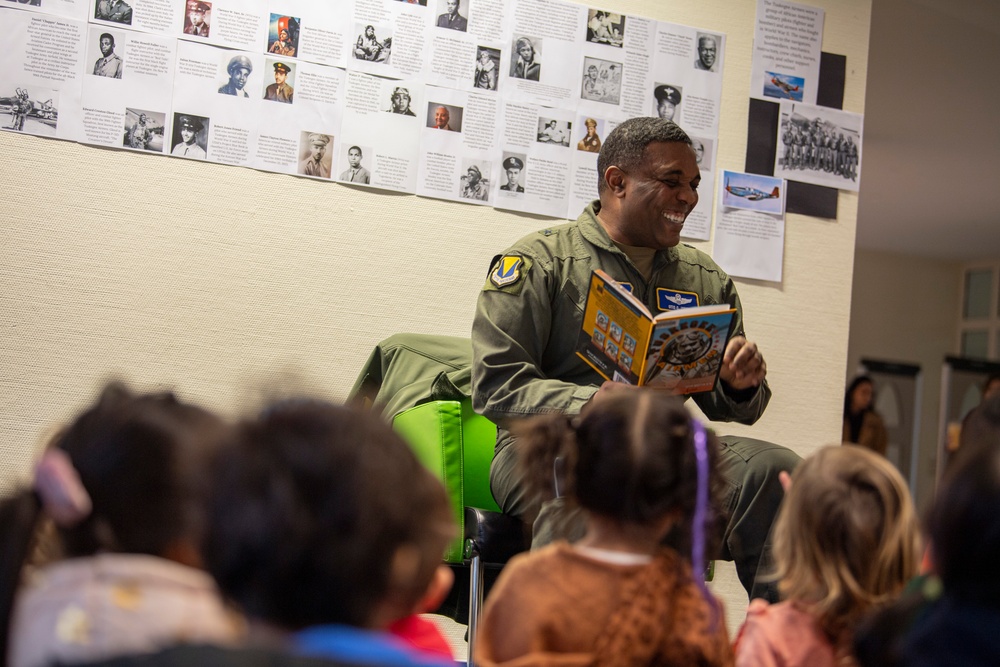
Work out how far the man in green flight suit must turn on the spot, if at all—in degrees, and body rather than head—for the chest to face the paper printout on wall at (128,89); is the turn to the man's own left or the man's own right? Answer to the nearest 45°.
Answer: approximately 135° to the man's own right

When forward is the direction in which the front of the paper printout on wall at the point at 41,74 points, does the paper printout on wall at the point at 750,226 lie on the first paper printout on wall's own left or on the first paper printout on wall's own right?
on the first paper printout on wall's own left

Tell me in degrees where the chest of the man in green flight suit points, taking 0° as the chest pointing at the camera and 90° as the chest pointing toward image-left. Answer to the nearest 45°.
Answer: approximately 315°

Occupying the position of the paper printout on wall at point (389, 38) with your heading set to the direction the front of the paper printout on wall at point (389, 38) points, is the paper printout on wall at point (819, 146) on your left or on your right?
on your left

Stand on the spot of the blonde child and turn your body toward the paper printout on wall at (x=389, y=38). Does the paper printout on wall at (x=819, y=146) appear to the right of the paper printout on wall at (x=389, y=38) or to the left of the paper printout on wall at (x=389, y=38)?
right

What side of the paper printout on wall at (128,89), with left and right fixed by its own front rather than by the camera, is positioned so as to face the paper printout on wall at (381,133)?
left

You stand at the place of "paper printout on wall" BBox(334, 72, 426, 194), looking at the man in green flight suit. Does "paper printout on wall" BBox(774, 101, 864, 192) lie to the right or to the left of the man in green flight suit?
left

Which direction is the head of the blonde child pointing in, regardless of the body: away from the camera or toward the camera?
away from the camera

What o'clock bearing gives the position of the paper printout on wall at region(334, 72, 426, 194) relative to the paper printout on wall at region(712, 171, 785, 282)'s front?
the paper printout on wall at region(334, 72, 426, 194) is roughly at 2 o'clock from the paper printout on wall at region(712, 171, 785, 282).

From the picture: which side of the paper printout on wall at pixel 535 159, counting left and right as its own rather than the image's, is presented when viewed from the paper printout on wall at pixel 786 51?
left
